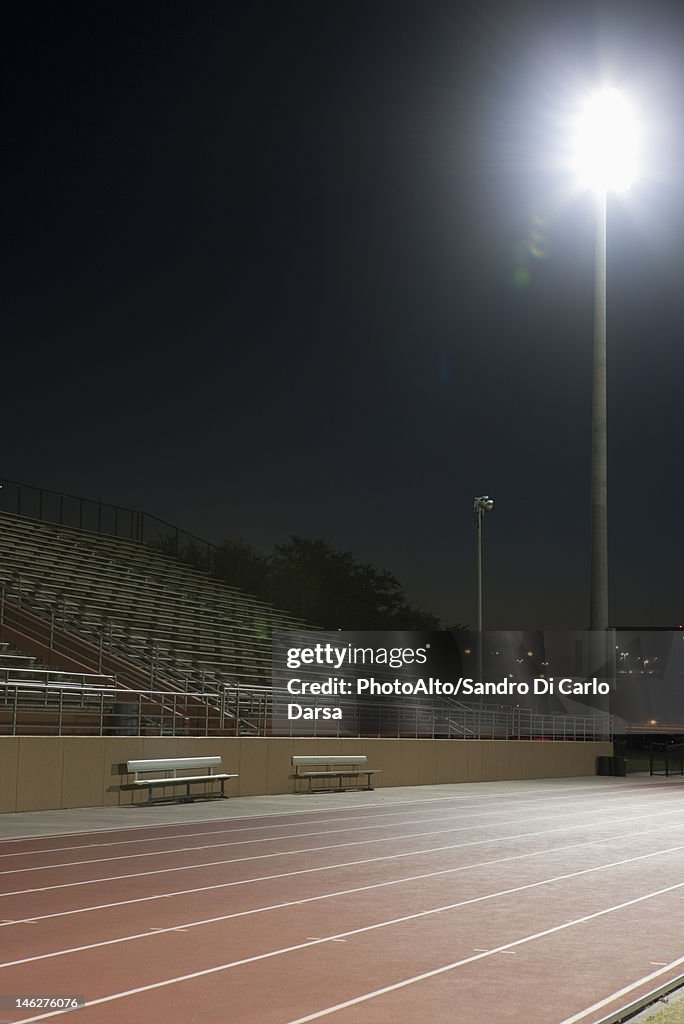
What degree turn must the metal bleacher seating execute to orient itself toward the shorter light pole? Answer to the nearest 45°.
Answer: approximately 90° to its left

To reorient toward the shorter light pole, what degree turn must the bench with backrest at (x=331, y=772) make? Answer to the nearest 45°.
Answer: approximately 135° to its left

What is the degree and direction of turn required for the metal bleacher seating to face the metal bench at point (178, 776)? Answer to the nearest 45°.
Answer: approximately 45° to its right

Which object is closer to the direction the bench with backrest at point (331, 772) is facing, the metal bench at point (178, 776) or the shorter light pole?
the metal bench

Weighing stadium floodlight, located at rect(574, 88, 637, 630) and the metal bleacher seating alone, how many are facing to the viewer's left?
0

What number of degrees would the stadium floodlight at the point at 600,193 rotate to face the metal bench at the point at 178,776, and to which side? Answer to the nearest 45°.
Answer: approximately 45° to its right

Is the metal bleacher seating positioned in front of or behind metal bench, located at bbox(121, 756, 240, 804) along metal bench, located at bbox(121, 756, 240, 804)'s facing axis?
behind
